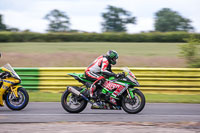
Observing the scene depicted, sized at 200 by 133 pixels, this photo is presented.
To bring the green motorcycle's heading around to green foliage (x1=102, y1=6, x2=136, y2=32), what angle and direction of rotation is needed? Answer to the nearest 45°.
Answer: approximately 90° to its left

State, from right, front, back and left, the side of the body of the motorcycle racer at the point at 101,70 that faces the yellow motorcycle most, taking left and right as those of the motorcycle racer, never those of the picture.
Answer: back

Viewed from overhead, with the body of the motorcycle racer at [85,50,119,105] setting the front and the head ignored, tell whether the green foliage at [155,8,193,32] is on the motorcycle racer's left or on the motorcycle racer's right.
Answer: on the motorcycle racer's left

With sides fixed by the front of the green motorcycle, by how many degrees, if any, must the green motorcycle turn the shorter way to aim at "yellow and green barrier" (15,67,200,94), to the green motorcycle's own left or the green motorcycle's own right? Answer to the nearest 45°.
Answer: approximately 90° to the green motorcycle's own left

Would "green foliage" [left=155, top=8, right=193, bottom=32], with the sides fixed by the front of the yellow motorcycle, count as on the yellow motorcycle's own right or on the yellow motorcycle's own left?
on the yellow motorcycle's own left

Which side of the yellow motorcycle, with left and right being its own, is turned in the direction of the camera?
right

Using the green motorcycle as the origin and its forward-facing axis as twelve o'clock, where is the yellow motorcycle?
The yellow motorcycle is roughly at 6 o'clock from the green motorcycle.

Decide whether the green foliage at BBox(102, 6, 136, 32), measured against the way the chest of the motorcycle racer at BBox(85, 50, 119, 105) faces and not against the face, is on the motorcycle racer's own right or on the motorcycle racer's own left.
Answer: on the motorcycle racer's own left

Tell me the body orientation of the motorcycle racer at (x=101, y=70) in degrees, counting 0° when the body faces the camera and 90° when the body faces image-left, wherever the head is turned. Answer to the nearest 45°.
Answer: approximately 270°

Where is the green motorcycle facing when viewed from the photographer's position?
facing to the right of the viewer
